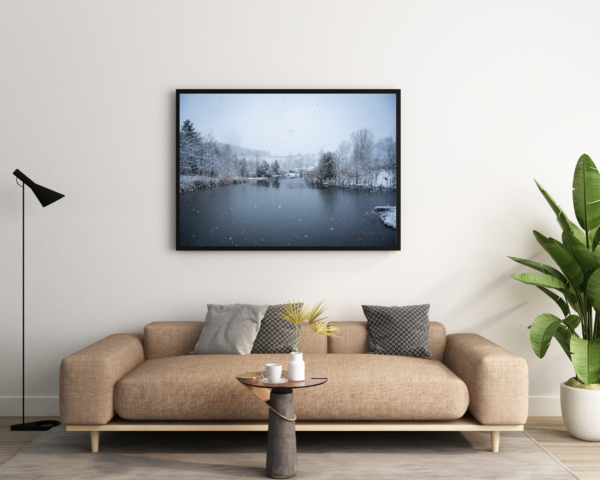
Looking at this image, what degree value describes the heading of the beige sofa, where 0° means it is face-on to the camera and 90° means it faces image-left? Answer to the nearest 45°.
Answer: approximately 0°

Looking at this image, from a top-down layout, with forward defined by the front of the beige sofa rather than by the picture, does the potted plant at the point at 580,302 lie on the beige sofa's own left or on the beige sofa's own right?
on the beige sofa's own left
